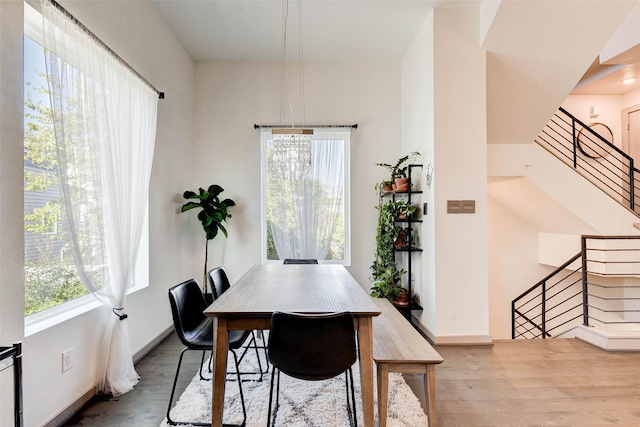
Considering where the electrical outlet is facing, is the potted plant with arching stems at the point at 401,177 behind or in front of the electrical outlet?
in front

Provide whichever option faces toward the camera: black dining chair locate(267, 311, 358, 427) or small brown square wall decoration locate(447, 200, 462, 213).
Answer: the small brown square wall decoration

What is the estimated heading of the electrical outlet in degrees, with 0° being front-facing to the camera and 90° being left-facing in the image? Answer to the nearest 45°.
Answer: approximately 315°

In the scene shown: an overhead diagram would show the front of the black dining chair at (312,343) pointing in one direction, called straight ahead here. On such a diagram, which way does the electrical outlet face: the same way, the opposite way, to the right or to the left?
to the right

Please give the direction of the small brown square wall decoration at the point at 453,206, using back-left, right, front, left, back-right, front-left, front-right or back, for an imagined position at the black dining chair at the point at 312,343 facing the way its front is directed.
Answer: front-right

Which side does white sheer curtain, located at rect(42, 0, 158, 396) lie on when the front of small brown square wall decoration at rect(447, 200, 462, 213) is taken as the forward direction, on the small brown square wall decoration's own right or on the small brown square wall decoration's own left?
on the small brown square wall decoration's own right

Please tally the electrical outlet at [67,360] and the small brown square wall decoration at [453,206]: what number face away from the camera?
0

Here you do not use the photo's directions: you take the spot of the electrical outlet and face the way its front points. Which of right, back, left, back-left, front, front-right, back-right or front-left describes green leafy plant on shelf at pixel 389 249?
front-left

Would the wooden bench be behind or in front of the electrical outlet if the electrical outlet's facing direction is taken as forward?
in front

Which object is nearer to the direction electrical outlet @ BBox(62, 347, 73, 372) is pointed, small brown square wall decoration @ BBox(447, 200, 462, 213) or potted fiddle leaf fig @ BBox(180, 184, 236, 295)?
the small brown square wall decoration

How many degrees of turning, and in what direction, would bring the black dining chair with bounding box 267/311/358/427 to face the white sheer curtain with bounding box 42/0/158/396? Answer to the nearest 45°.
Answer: approximately 45° to its left

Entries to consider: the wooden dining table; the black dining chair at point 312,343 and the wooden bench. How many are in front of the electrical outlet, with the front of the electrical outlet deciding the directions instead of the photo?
3

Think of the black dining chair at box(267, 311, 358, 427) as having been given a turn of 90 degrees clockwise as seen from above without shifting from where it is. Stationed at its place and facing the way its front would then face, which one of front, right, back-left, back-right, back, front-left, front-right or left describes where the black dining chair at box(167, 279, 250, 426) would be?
back-left

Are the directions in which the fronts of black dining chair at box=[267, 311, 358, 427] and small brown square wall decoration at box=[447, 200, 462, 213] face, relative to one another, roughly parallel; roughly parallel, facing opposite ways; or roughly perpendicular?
roughly parallel, facing opposite ways

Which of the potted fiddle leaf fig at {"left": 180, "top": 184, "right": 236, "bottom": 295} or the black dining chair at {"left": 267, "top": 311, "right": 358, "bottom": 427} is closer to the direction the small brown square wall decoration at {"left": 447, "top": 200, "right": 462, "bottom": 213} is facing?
the black dining chair

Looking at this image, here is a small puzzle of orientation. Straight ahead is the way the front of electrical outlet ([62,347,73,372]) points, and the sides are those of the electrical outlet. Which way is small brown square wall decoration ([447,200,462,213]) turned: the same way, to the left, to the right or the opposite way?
to the right

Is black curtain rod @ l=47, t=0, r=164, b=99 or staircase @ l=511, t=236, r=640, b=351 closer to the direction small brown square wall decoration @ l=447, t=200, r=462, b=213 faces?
the black curtain rod

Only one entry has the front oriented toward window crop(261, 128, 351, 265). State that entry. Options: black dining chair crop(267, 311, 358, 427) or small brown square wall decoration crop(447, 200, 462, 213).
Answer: the black dining chair

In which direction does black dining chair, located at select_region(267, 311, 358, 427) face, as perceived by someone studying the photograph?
facing away from the viewer

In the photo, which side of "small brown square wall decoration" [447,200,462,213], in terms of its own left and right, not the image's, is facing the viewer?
front
